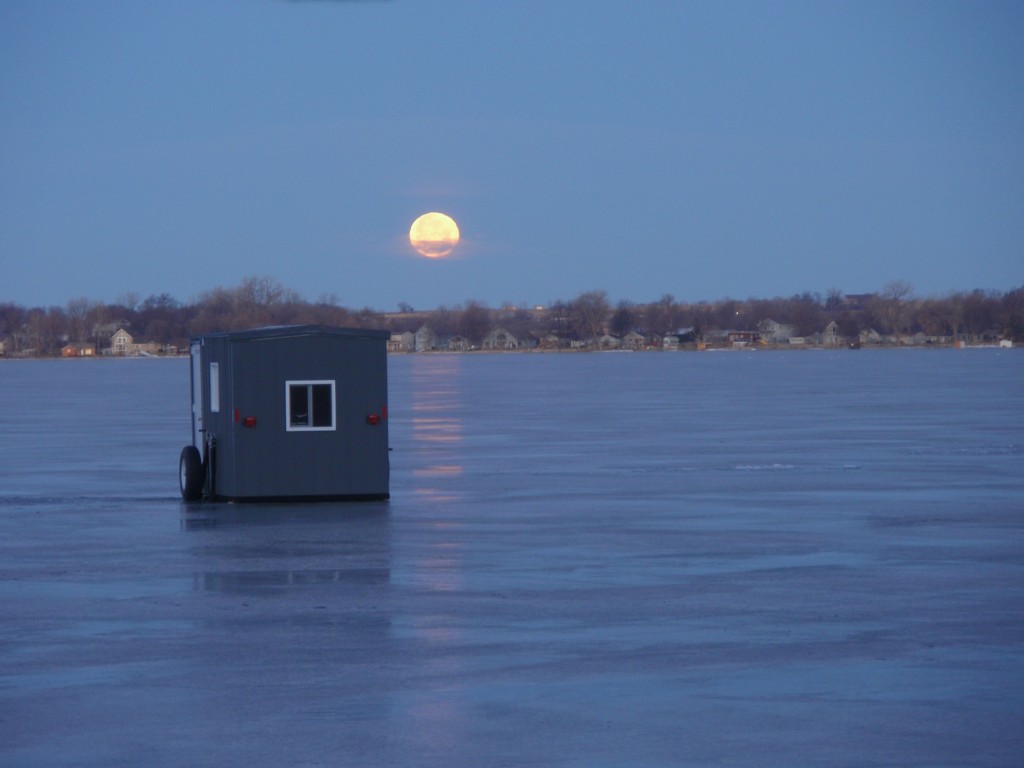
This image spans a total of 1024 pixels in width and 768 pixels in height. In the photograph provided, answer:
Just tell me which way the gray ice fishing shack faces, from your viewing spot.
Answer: facing away from the viewer
